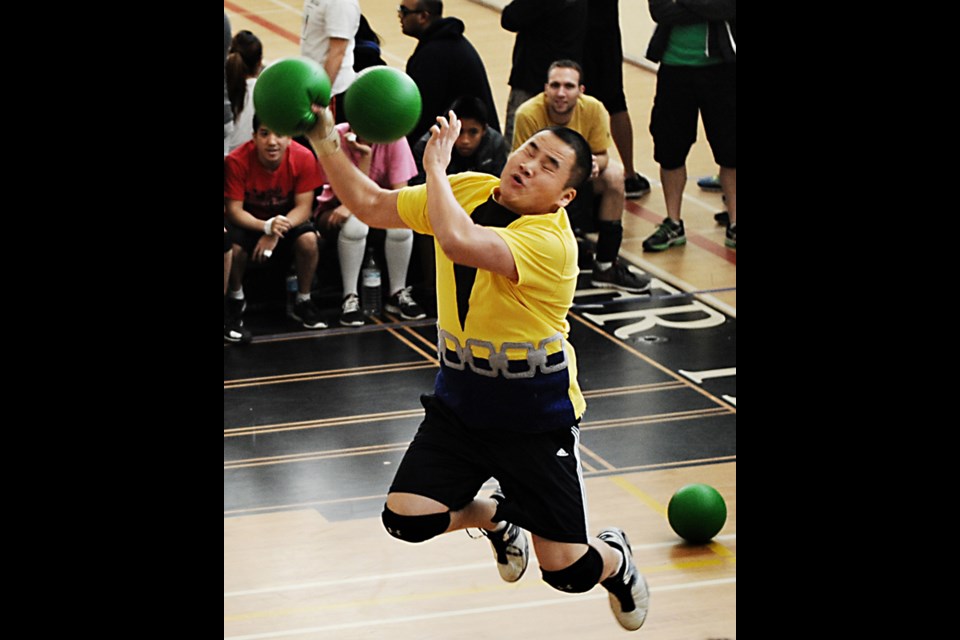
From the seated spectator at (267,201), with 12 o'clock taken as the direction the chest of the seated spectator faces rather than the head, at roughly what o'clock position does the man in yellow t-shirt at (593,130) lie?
The man in yellow t-shirt is roughly at 9 o'clock from the seated spectator.

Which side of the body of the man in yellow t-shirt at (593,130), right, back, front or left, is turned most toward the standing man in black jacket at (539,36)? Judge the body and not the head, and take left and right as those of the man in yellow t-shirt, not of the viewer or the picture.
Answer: back

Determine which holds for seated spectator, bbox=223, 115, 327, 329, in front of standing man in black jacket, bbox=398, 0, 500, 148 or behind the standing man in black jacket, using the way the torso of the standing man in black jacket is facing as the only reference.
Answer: in front

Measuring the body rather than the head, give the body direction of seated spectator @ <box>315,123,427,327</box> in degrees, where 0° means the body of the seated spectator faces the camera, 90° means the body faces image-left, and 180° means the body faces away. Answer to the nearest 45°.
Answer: approximately 0°

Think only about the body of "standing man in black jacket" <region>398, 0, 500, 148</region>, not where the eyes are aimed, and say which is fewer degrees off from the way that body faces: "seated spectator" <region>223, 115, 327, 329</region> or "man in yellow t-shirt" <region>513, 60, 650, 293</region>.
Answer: the seated spectator

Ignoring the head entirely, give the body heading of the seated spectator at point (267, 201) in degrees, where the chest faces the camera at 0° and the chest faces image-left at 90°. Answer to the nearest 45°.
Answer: approximately 0°
